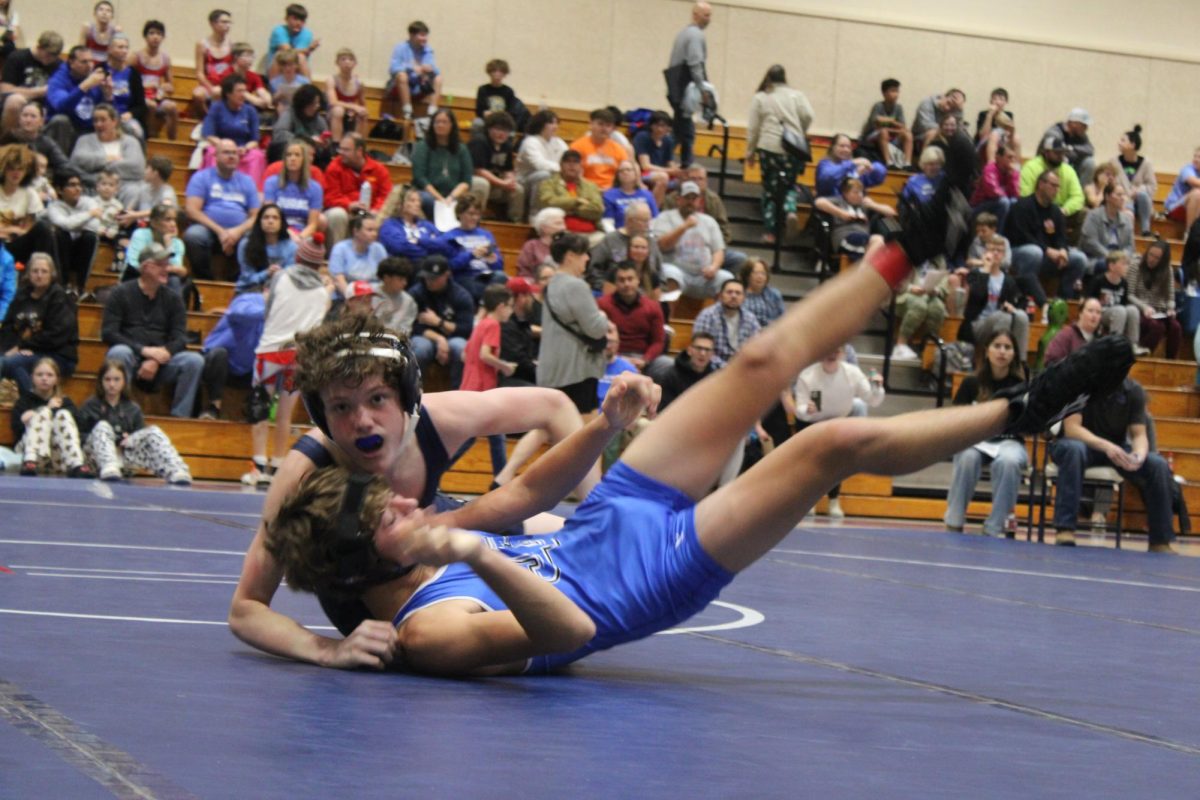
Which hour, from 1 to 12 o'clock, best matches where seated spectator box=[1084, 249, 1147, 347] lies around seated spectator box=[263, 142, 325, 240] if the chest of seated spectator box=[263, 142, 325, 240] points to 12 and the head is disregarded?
seated spectator box=[1084, 249, 1147, 347] is roughly at 9 o'clock from seated spectator box=[263, 142, 325, 240].

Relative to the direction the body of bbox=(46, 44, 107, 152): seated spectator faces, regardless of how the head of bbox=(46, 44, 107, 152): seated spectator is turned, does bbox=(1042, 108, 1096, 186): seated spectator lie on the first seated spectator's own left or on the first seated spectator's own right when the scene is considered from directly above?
on the first seated spectator's own left

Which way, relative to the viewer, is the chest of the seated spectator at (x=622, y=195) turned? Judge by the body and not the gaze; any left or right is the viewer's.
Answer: facing the viewer

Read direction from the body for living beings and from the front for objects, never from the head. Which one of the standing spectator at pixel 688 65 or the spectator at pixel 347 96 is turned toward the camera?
the spectator

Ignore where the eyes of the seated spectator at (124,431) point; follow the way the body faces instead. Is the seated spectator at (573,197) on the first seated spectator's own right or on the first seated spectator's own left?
on the first seated spectator's own left

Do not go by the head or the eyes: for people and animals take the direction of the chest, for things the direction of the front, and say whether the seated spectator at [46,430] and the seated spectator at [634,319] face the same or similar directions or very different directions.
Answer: same or similar directions

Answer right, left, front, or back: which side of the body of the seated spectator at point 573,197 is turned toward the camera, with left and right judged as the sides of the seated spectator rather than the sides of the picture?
front

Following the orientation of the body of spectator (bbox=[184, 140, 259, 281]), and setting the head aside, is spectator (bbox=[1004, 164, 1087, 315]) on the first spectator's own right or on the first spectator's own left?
on the first spectator's own left

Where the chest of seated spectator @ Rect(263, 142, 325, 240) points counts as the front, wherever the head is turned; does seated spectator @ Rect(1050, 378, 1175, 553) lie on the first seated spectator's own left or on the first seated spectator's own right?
on the first seated spectator's own left

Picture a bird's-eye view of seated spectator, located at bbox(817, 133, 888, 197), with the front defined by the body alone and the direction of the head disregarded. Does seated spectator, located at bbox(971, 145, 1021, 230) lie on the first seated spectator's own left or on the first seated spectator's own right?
on the first seated spectator's own left

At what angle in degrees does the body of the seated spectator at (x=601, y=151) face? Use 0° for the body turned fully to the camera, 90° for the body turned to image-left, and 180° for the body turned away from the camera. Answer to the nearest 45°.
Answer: approximately 0°

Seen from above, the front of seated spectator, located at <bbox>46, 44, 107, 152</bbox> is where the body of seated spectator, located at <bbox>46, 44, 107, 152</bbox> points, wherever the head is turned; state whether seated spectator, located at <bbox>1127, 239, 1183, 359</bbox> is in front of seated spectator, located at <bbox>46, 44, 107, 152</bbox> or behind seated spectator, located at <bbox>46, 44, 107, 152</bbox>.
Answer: in front

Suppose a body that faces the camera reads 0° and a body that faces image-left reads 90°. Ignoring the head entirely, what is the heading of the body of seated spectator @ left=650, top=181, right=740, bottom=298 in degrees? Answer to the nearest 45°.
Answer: approximately 0°

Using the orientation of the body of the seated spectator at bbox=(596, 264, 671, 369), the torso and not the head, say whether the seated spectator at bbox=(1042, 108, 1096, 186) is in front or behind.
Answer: behind

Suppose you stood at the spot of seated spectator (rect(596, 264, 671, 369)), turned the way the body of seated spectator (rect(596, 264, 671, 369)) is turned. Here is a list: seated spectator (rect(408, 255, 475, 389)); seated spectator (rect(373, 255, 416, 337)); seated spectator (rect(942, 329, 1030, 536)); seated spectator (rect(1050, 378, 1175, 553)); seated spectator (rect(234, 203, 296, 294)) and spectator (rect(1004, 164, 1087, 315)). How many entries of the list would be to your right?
3

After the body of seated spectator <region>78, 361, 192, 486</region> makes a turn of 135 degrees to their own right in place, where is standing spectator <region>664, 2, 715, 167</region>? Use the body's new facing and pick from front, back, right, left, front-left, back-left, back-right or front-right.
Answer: right

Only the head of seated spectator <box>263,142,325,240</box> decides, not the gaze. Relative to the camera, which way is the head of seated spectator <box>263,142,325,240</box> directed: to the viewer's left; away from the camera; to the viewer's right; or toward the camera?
toward the camera

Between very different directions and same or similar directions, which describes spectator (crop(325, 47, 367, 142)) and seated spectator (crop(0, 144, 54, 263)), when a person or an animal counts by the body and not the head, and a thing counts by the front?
same or similar directions
